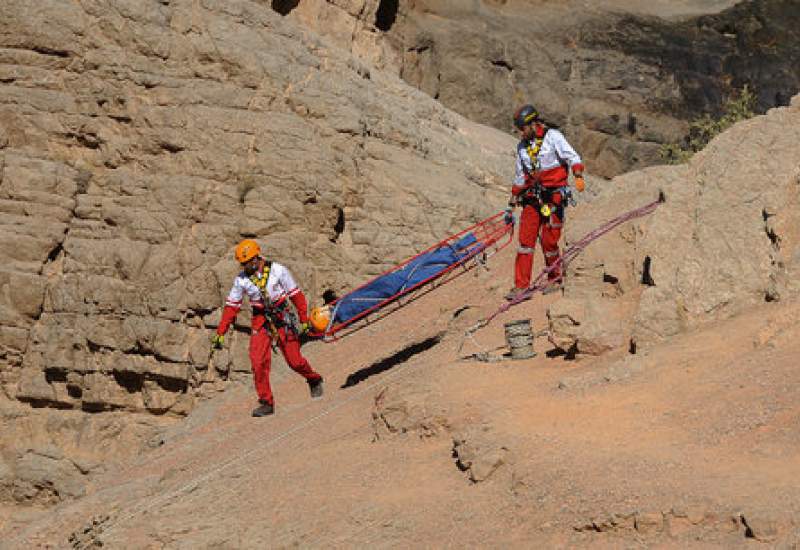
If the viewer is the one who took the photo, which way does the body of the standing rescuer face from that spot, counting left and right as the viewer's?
facing the viewer and to the left of the viewer

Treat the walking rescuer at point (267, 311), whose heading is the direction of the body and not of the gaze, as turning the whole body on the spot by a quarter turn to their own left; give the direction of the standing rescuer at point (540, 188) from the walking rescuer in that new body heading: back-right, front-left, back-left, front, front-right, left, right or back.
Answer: front-left

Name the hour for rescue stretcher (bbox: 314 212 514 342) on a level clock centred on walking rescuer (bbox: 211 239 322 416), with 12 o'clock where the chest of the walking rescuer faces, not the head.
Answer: The rescue stretcher is roughly at 7 o'clock from the walking rescuer.

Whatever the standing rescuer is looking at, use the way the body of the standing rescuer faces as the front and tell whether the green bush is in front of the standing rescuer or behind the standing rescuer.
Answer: behind

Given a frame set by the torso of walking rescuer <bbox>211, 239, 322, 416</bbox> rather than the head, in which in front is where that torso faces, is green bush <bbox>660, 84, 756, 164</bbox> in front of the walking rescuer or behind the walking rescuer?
behind

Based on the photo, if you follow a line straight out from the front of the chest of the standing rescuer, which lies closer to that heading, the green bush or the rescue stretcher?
the rescue stretcher
